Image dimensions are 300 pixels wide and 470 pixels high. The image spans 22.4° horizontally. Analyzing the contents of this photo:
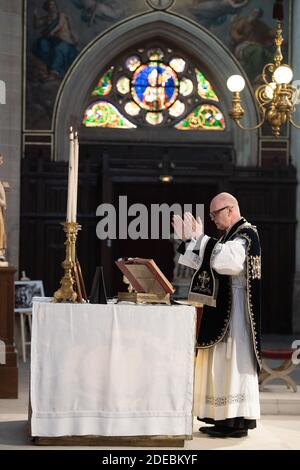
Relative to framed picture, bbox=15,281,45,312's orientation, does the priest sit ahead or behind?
ahead

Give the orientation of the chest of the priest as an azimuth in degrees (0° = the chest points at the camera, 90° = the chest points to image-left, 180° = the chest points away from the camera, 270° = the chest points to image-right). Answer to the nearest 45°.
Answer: approximately 90°

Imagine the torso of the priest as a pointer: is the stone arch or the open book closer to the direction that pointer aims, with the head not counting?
the open book

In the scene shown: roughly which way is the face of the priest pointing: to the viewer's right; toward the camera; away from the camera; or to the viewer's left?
to the viewer's left

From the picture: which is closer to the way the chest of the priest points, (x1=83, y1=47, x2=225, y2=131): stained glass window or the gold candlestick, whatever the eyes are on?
the gold candlestick

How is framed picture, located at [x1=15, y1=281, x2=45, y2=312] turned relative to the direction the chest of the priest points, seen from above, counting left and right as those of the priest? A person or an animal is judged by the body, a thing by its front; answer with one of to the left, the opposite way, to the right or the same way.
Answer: to the left

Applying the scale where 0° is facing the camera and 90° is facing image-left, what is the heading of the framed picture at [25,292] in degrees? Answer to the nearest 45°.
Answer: approximately 0°

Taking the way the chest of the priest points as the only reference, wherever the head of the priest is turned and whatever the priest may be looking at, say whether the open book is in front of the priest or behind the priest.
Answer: in front

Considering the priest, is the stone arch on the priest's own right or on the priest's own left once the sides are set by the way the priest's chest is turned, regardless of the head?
on the priest's own right

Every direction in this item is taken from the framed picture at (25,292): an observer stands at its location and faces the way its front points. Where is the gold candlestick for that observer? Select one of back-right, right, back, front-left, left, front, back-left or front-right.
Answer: front

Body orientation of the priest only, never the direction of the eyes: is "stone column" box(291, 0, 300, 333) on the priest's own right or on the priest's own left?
on the priest's own right

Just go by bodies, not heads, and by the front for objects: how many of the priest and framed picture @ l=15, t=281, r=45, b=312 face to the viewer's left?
1

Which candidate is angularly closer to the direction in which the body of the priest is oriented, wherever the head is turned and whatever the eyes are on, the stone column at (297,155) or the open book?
the open book
